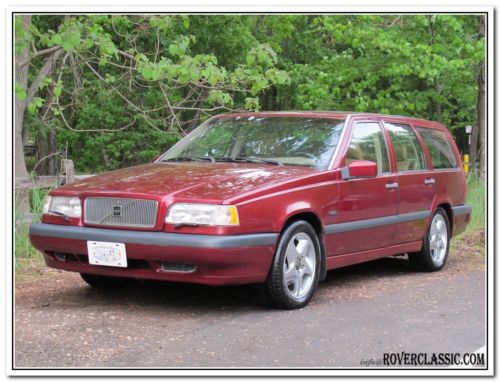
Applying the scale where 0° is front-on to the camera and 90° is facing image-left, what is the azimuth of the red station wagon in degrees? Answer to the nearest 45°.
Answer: approximately 45°

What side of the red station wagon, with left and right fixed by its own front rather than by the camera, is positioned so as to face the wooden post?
right
